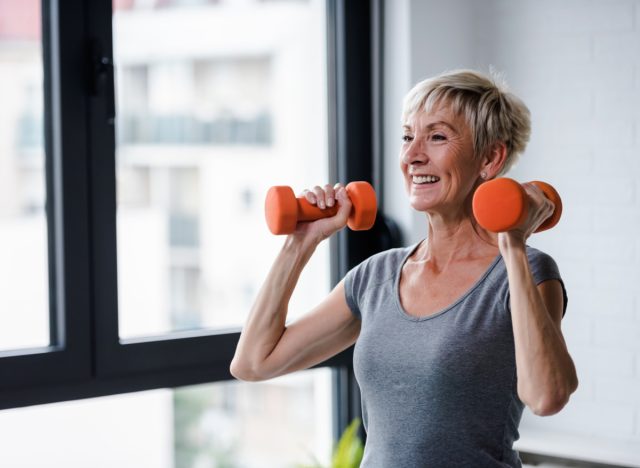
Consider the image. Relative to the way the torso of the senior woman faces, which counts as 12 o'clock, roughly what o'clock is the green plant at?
The green plant is roughly at 4 o'clock from the senior woman.

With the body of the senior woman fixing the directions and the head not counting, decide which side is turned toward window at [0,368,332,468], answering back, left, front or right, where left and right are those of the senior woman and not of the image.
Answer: right

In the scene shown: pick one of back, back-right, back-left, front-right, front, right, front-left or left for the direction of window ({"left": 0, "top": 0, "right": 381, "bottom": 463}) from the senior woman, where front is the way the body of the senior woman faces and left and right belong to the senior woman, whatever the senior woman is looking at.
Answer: right

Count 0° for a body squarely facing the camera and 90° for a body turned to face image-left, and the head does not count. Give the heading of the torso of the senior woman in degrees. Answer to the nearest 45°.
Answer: approximately 45°
